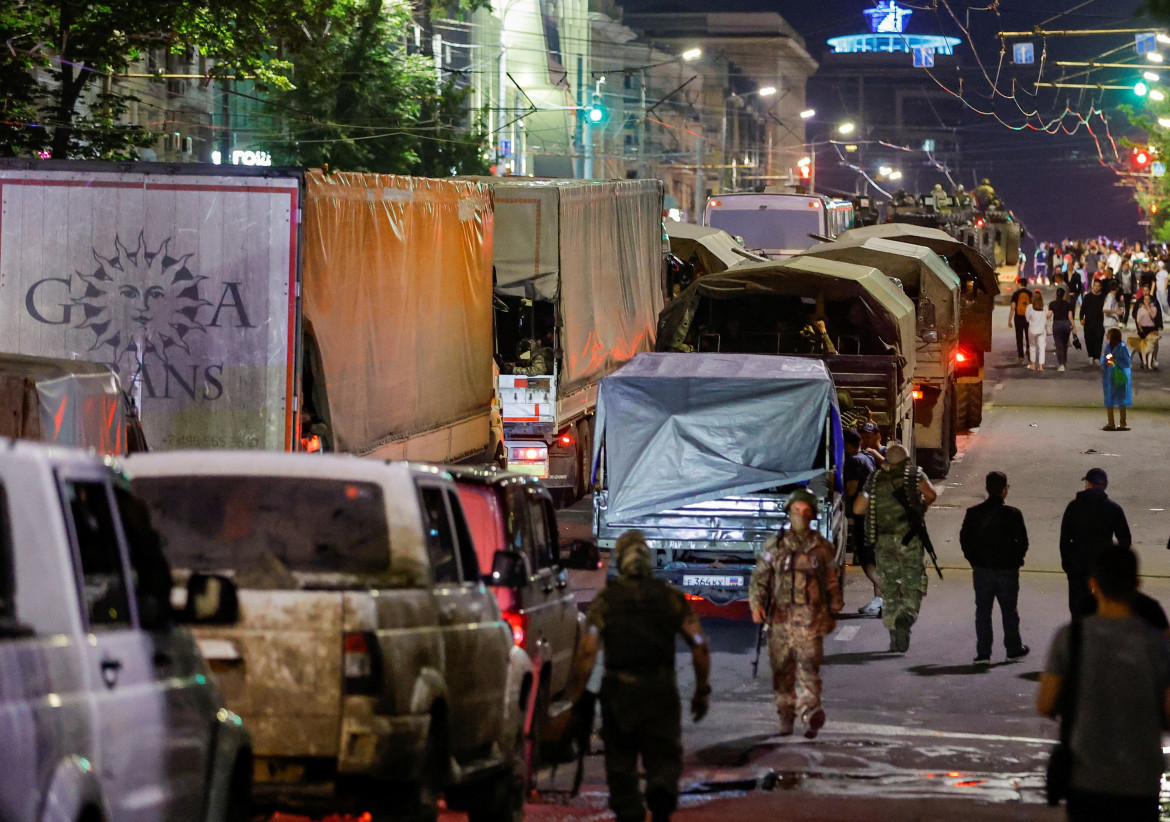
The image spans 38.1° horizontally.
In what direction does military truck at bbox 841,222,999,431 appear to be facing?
away from the camera

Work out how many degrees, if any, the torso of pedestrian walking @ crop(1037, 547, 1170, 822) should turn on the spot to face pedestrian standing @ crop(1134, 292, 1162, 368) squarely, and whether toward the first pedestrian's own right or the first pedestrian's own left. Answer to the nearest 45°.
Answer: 0° — they already face them

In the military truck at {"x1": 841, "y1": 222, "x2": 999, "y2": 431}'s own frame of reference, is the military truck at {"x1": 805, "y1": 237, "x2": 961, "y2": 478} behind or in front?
behind

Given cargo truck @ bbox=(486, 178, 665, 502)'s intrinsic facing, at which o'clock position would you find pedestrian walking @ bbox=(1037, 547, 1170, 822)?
The pedestrian walking is roughly at 6 o'clock from the cargo truck.

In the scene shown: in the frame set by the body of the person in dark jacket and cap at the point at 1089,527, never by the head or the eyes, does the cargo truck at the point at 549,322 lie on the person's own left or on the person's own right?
on the person's own left

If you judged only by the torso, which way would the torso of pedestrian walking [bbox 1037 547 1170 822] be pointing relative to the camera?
away from the camera

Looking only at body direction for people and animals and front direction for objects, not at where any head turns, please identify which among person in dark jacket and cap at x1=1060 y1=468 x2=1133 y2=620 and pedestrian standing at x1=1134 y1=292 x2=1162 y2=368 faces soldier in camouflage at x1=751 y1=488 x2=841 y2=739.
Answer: the pedestrian standing

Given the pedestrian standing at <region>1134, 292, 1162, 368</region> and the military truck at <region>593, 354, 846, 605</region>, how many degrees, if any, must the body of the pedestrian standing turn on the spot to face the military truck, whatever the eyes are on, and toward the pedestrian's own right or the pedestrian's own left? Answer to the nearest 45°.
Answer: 0° — they already face it

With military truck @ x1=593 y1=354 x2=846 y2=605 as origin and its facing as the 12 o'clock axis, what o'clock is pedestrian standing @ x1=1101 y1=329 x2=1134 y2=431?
The pedestrian standing is roughly at 1 o'clock from the military truck.

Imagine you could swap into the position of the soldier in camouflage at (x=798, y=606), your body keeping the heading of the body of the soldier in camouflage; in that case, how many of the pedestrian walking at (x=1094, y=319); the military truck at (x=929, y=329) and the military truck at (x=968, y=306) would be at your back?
3

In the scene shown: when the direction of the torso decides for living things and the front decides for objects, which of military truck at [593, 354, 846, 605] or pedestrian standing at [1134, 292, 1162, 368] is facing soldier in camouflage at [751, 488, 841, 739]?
the pedestrian standing

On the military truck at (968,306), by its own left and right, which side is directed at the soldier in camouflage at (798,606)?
back

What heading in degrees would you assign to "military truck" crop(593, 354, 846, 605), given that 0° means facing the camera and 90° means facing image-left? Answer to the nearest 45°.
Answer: approximately 180°

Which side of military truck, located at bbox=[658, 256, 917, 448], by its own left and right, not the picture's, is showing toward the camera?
back
